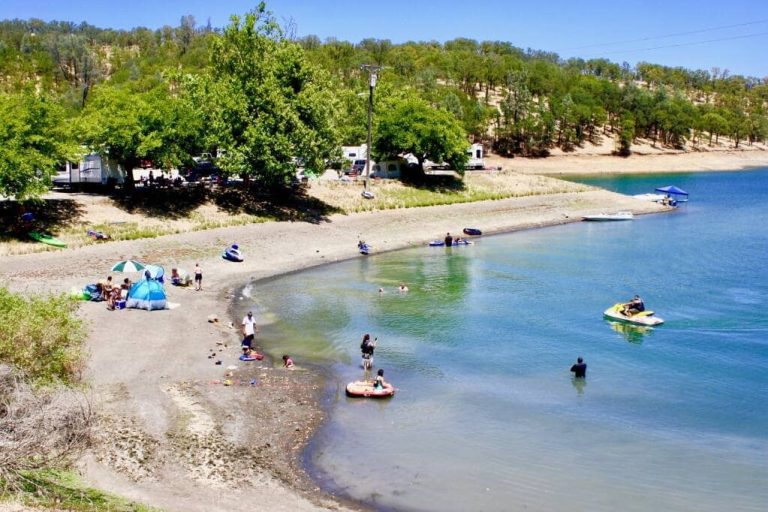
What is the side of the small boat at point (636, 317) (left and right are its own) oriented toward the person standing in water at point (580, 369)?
left

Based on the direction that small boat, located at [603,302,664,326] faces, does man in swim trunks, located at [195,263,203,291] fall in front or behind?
in front

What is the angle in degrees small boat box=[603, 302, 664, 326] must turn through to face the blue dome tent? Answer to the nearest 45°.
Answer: approximately 45° to its left

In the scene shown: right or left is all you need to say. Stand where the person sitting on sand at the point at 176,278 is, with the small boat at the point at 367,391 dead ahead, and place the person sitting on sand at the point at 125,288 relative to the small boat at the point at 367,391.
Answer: right

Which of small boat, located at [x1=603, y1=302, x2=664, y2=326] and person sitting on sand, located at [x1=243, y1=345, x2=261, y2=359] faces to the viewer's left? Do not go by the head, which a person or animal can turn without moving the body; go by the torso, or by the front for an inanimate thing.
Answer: the small boat

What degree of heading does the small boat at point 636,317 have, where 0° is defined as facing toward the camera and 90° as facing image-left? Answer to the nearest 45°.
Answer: approximately 90°

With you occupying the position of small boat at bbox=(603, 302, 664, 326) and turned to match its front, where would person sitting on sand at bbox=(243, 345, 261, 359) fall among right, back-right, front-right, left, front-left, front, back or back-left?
front-left
